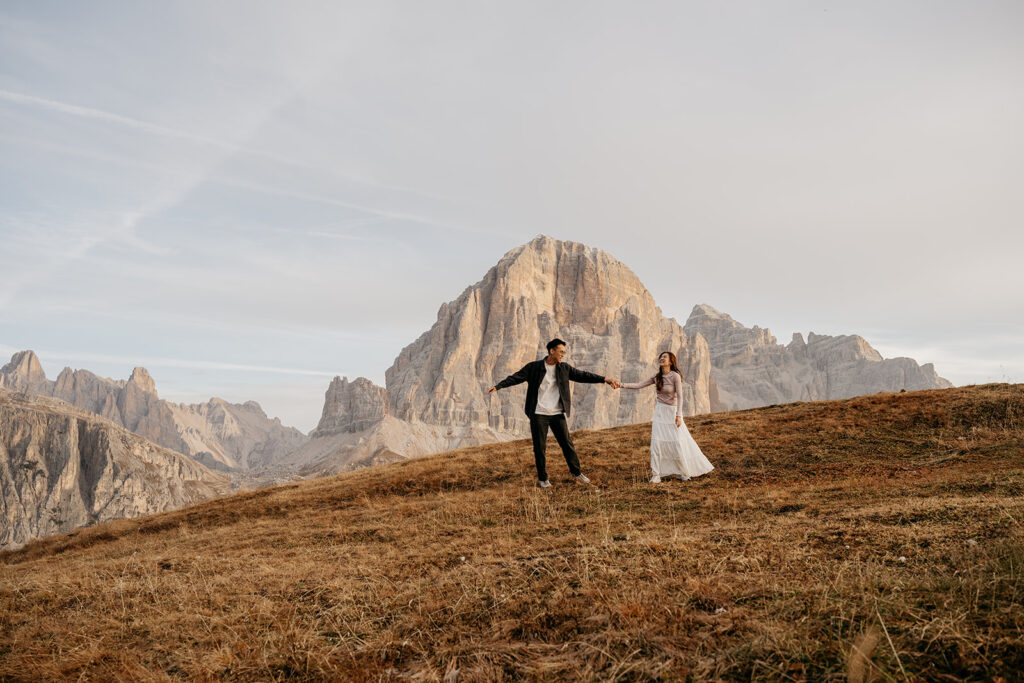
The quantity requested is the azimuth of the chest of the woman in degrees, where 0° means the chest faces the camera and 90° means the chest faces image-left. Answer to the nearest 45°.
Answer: approximately 45°

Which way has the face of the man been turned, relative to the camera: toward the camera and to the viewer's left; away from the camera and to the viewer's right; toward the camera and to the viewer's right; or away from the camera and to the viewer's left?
toward the camera and to the viewer's right
